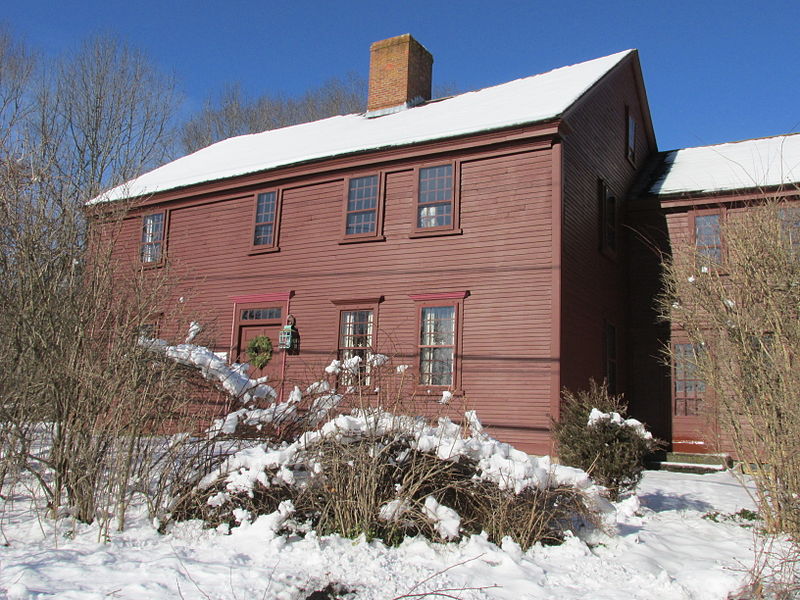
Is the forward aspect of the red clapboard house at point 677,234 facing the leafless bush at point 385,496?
yes

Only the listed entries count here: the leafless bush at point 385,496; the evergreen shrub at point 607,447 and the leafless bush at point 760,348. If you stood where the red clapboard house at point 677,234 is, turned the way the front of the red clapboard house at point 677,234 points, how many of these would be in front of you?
3

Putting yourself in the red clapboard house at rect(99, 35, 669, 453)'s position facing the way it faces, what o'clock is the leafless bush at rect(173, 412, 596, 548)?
The leafless bush is roughly at 11 o'clock from the red clapboard house.

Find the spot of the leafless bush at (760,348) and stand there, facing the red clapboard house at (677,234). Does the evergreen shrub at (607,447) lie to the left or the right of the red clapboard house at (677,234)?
left

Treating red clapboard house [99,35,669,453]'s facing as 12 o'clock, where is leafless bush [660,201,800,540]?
The leafless bush is roughly at 10 o'clock from the red clapboard house.

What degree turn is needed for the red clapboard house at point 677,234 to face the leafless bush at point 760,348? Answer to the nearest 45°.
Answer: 0° — it already faces it

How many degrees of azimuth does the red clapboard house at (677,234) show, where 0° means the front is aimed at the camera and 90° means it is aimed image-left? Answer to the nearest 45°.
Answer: approximately 0°

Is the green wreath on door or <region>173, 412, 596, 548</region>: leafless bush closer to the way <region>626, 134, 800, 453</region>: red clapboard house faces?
the leafless bush

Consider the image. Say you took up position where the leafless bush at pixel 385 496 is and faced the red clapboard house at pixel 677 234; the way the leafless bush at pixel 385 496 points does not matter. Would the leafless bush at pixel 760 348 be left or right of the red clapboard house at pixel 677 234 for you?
right
